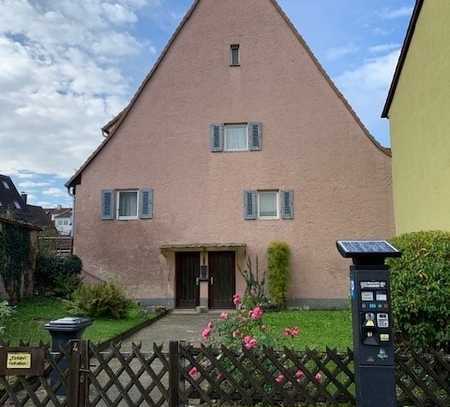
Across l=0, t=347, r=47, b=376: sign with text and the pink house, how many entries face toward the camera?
2

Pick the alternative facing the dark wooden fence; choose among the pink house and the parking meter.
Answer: the pink house

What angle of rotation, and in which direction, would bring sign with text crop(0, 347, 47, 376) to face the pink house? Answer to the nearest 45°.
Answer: approximately 135° to its left

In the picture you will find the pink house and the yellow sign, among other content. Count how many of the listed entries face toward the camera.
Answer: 2

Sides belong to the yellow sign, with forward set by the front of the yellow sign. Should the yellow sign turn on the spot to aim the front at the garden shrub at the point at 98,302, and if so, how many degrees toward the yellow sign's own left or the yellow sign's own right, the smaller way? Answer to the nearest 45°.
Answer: approximately 180°

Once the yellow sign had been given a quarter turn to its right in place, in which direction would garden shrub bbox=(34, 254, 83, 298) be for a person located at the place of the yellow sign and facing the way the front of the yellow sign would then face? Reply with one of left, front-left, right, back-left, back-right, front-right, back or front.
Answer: right

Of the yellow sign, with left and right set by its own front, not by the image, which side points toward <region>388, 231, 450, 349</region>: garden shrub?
left

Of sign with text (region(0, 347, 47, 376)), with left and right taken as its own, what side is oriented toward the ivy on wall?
back

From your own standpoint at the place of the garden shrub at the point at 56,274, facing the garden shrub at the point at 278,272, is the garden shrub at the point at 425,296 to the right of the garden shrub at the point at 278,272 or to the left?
right

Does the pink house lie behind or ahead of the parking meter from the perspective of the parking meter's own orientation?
behind

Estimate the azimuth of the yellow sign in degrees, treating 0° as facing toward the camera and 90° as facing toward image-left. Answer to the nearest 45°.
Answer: approximately 0°

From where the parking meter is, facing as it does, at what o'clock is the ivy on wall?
The ivy on wall is roughly at 4 o'clock from the parking meter.
